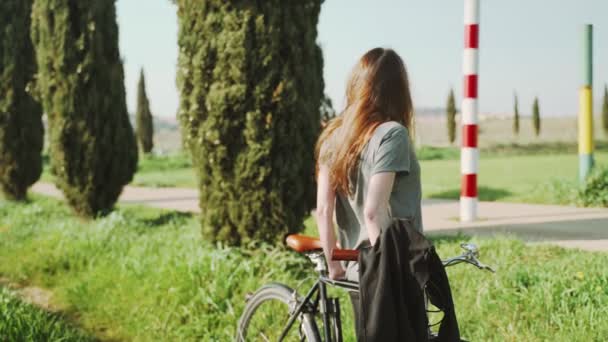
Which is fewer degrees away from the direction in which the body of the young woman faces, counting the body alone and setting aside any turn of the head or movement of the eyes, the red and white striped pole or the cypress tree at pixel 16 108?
the red and white striped pole

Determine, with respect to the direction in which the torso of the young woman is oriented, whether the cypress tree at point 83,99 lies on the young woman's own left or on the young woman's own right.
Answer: on the young woman's own left

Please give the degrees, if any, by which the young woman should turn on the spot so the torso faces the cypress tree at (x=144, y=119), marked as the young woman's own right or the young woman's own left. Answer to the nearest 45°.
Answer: approximately 45° to the young woman's own left

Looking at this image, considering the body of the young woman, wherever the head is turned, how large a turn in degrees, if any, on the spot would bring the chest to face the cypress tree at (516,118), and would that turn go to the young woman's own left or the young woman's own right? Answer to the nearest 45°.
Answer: approximately 45° to the young woman's own left

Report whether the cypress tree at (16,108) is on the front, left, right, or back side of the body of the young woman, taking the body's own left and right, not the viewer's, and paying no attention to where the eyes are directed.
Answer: left

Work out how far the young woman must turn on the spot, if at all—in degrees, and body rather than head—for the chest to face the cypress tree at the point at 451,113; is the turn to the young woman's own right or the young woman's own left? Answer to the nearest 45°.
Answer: approximately 45° to the young woman's own left

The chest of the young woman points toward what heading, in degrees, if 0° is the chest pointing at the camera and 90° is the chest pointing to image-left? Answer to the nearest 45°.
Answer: approximately 225°

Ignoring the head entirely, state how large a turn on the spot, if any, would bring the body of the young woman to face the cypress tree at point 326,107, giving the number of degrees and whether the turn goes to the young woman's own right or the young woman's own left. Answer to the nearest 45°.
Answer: approximately 45° to the young woman's own left

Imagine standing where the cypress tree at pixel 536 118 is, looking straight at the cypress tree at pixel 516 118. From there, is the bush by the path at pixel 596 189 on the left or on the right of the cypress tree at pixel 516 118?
left
